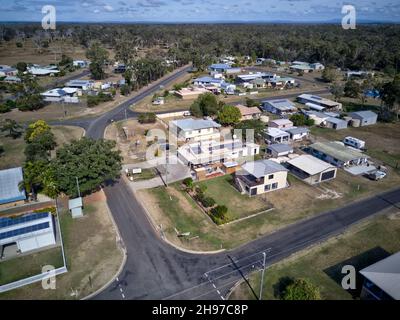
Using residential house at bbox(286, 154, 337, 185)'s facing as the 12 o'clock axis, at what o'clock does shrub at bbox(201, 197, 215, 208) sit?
The shrub is roughly at 3 o'clock from the residential house.

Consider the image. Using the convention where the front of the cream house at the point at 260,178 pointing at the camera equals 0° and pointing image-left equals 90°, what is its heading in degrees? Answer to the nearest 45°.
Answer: approximately 45°

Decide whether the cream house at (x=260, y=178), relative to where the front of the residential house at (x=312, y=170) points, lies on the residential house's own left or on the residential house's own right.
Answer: on the residential house's own right

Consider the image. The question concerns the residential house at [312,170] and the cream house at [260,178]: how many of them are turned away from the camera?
0

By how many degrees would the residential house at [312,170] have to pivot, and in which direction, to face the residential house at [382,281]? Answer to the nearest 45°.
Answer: approximately 45° to its right

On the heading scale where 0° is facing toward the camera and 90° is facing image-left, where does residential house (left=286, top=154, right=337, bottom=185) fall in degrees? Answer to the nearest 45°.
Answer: approximately 315°

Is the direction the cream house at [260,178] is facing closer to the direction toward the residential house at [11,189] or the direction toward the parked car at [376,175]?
the residential house
